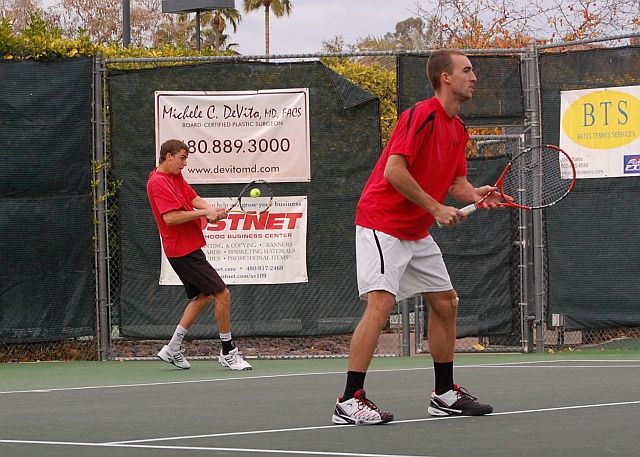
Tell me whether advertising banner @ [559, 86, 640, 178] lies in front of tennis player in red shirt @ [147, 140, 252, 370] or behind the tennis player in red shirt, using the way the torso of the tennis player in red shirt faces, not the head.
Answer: in front

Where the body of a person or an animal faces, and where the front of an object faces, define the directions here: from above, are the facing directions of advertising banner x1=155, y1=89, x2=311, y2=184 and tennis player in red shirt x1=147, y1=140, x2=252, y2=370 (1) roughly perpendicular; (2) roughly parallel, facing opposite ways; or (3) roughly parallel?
roughly perpendicular

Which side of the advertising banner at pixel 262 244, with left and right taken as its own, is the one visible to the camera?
front

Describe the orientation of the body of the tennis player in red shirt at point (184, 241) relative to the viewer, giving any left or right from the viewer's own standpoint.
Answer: facing to the right of the viewer

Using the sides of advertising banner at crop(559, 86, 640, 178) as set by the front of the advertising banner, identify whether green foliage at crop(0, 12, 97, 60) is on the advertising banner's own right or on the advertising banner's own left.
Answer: on the advertising banner's own right

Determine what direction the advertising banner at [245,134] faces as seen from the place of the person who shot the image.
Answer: facing the viewer

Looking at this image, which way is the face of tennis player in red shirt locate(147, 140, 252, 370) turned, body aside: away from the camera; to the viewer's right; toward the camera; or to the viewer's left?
to the viewer's right

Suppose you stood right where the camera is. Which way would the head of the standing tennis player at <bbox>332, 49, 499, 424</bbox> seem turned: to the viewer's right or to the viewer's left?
to the viewer's right

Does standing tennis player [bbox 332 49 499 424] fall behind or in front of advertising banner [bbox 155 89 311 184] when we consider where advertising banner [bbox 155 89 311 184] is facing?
in front

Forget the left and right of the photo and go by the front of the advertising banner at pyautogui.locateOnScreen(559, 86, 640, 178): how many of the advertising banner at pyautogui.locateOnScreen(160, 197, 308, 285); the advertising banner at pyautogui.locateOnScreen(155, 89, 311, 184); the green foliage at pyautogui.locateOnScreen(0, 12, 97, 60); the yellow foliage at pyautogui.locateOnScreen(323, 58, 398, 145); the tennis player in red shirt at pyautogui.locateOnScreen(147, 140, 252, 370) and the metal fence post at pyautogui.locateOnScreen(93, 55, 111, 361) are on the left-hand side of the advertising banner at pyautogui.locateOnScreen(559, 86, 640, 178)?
0

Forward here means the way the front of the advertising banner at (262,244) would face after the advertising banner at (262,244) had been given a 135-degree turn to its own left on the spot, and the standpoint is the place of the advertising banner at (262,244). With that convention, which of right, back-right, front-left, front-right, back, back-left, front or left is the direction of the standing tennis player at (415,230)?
back-right

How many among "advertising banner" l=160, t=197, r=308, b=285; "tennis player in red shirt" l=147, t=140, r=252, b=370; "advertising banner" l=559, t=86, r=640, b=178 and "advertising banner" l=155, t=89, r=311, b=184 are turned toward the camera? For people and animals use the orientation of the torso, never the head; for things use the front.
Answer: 3

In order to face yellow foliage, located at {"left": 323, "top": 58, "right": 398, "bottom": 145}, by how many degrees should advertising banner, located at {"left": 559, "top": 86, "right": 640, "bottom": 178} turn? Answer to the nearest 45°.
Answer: approximately 135° to its right

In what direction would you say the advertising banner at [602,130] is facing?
toward the camera
